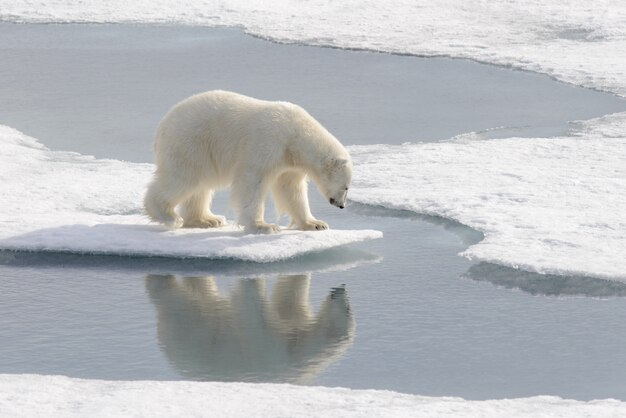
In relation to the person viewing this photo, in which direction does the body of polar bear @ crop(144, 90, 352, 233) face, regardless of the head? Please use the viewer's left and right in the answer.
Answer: facing to the right of the viewer
